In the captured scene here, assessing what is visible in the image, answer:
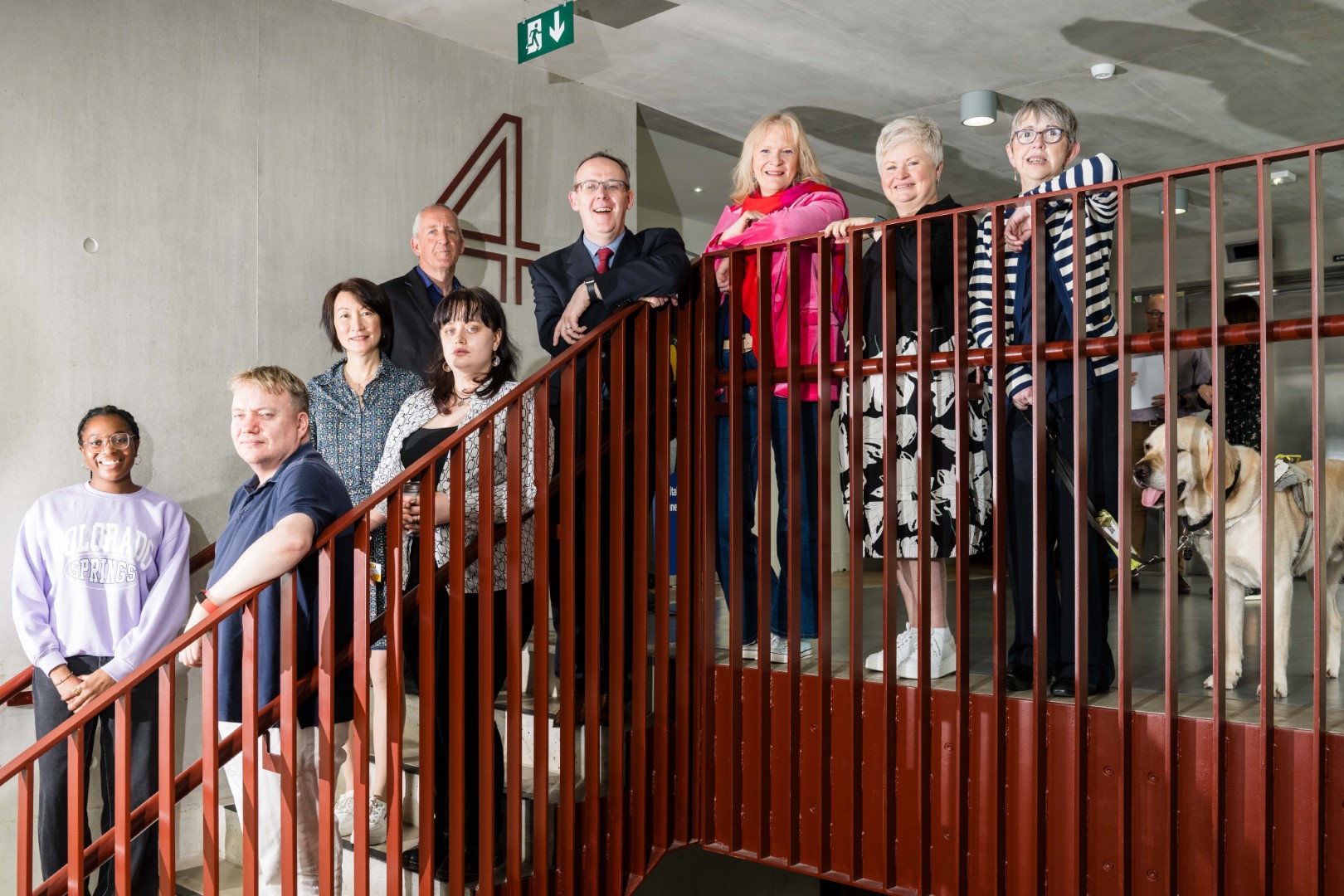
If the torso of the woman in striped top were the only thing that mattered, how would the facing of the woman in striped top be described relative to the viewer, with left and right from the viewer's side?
facing the viewer

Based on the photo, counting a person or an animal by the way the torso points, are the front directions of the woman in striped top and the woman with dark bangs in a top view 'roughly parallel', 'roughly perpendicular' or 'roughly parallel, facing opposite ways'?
roughly parallel

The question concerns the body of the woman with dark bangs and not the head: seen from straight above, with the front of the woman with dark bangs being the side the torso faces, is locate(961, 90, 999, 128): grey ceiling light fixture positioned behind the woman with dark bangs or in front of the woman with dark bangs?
behind

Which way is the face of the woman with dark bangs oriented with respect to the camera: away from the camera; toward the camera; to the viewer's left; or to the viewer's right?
toward the camera

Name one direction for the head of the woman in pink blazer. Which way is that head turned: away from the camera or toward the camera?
toward the camera

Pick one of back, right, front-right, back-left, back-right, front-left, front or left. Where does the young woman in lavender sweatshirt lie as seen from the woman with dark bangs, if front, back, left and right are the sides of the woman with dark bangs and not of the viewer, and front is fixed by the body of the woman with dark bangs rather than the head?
right

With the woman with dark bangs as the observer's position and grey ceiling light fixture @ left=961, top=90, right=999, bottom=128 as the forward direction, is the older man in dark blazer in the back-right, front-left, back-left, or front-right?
front-left

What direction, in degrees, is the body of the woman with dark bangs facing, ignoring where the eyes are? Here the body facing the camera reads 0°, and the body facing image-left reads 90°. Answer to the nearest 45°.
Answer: approximately 45°

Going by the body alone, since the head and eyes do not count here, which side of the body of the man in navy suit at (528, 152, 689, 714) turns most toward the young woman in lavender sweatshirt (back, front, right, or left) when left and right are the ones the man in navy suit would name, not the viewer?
right

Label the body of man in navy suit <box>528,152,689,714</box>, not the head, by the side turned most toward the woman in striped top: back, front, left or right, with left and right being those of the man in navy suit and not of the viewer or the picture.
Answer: left

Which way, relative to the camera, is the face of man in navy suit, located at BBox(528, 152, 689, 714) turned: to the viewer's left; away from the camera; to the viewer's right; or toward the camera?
toward the camera

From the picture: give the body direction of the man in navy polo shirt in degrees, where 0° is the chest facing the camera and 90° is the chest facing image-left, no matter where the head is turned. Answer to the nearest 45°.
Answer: approximately 45°

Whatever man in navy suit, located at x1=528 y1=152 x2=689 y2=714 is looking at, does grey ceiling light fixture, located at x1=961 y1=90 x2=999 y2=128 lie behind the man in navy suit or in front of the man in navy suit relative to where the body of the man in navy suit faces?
behind

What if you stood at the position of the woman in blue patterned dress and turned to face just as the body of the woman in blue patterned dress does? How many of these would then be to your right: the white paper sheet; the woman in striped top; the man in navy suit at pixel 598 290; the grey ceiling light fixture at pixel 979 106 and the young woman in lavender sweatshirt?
1
